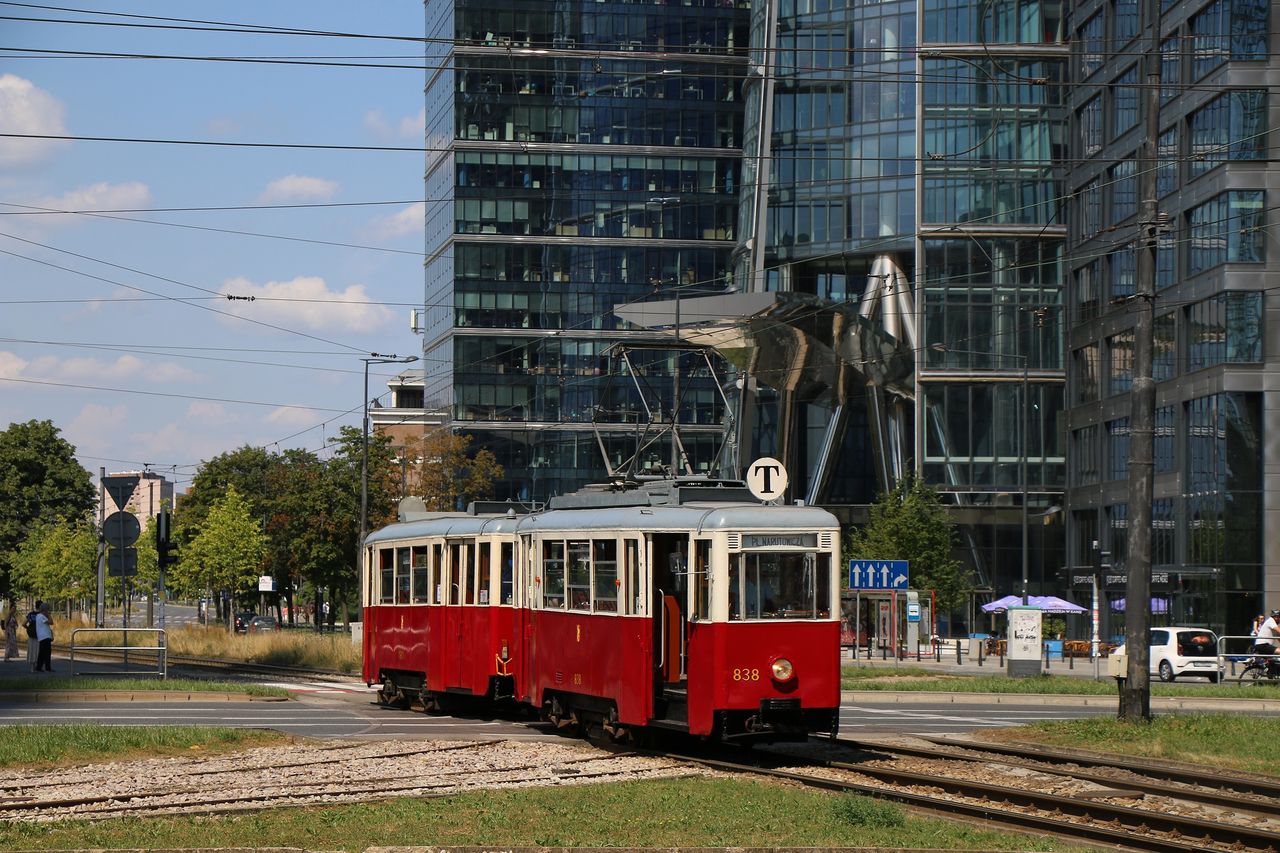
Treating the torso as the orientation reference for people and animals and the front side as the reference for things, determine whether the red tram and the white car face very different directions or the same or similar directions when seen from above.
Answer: very different directions

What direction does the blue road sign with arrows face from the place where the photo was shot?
facing the viewer

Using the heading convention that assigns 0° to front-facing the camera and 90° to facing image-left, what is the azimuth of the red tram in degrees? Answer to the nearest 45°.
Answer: approximately 315°

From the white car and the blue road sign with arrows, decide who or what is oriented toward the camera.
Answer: the blue road sign with arrows

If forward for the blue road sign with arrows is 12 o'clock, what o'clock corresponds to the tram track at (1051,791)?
The tram track is roughly at 12 o'clock from the blue road sign with arrows.

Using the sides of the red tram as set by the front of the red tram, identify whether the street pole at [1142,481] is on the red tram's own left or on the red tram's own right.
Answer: on the red tram's own left

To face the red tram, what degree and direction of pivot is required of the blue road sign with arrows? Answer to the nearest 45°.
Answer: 0° — it already faces it

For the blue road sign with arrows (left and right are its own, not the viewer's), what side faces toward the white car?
left

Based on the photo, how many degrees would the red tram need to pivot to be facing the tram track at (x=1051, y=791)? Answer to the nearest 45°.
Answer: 0° — it already faces it

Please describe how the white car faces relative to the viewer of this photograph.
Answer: facing away from the viewer and to the left of the viewer

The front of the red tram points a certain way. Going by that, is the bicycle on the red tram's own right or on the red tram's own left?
on the red tram's own left

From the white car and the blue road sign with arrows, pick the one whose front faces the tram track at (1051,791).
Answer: the blue road sign with arrows

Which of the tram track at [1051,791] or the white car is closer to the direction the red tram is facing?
the tram track

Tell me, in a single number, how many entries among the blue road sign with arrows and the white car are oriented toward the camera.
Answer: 1

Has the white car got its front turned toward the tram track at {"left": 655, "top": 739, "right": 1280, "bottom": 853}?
no
